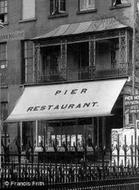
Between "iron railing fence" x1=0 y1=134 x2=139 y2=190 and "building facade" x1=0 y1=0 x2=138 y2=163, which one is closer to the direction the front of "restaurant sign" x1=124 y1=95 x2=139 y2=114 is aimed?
the iron railing fence

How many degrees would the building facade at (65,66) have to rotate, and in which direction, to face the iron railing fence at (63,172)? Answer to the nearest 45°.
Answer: approximately 45° to its left

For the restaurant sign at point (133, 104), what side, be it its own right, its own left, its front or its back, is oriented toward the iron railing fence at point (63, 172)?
front

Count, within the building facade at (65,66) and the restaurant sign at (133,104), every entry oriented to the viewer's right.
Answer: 0

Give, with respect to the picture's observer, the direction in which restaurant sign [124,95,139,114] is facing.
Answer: facing the viewer

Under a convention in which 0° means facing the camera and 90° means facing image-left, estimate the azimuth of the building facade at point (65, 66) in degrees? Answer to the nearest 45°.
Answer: approximately 45°
